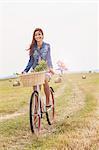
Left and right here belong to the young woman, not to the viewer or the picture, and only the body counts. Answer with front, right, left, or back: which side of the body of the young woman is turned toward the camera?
front

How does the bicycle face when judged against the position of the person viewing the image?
facing the viewer and to the left of the viewer
